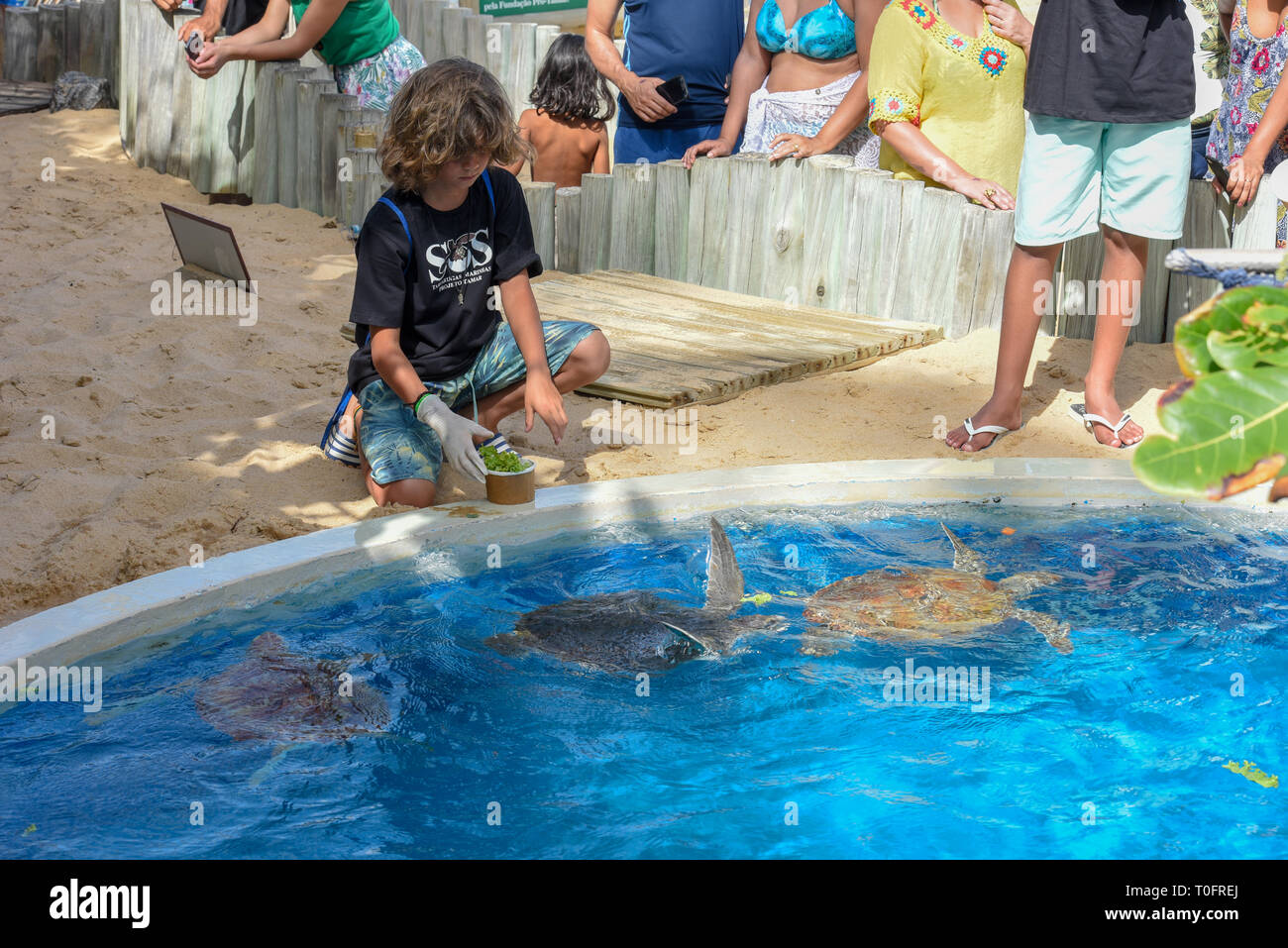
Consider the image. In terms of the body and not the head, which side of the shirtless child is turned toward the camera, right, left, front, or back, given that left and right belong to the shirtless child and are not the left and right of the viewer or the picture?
back

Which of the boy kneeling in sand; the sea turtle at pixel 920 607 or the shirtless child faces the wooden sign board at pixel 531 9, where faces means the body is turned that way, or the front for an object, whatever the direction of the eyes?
the shirtless child

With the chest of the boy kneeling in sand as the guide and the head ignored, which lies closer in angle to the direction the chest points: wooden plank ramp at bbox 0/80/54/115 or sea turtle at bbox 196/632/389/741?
the sea turtle

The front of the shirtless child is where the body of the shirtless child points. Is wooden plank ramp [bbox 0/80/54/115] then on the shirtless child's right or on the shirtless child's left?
on the shirtless child's left

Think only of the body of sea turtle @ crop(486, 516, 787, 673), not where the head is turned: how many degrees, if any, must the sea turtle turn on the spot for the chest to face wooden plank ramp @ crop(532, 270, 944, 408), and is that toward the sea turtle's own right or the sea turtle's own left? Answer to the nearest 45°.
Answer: approximately 90° to the sea turtle's own left

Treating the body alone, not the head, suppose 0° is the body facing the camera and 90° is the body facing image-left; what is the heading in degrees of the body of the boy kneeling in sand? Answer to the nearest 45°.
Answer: approximately 315°

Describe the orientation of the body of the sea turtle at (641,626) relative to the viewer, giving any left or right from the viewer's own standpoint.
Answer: facing to the right of the viewer
